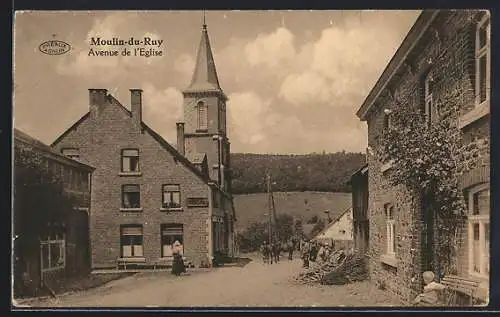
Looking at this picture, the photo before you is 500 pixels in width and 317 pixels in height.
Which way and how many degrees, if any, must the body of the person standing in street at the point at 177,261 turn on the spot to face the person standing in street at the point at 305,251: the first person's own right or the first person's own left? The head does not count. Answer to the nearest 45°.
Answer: approximately 90° to the first person's own left

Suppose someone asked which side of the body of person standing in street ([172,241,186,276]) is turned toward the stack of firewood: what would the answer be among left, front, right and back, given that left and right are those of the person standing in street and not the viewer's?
left

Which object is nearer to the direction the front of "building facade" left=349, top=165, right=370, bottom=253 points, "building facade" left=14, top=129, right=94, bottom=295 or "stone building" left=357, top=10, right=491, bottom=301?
the building facade

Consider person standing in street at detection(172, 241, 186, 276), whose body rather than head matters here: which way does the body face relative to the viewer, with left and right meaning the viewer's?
facing the viewer

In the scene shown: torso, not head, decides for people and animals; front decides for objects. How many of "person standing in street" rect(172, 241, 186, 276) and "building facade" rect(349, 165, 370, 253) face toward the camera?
1

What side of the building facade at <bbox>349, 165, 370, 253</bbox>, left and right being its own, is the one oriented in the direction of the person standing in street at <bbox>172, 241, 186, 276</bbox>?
front

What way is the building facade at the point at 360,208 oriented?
to the viewer's left

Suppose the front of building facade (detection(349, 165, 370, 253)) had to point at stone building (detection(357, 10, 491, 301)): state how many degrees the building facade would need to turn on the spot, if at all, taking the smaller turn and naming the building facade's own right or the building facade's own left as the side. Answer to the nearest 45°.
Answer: approximately 135° to the building facade's own left

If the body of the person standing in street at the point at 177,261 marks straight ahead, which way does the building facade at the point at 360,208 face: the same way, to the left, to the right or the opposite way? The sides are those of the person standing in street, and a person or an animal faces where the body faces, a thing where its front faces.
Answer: to the right

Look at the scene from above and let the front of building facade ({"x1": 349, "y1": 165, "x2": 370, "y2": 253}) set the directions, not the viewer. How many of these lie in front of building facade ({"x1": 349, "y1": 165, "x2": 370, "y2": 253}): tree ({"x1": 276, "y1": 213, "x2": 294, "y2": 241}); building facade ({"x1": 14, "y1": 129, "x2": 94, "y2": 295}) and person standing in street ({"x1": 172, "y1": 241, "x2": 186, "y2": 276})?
2

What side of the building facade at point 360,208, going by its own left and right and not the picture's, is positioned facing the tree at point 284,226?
front
